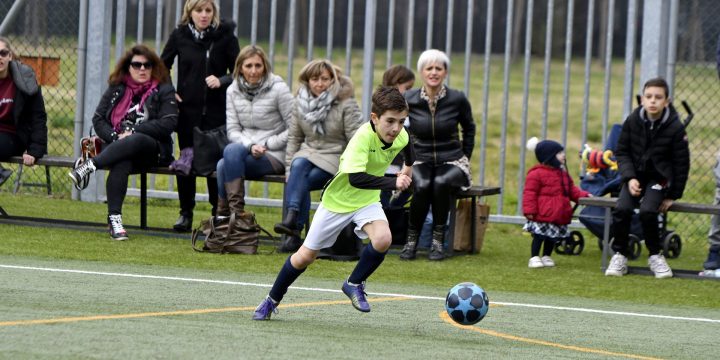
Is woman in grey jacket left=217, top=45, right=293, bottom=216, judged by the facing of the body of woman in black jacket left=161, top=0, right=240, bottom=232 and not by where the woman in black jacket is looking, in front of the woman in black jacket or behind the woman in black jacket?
in front

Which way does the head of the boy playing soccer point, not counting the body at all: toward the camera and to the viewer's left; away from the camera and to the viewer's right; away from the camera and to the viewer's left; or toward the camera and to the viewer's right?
toward the camera and to the viewer's right

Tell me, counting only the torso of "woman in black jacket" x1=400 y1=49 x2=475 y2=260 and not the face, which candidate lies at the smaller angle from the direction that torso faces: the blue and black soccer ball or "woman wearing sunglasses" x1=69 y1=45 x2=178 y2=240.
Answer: the blue and black soccer ball

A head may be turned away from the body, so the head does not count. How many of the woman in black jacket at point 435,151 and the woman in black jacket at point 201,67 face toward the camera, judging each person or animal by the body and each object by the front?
2

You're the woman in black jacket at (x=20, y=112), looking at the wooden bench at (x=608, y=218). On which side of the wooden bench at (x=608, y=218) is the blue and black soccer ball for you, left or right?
right

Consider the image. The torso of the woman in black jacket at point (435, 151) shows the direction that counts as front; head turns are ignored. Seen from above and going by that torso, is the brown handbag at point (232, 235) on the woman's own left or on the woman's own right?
on the woman's own right

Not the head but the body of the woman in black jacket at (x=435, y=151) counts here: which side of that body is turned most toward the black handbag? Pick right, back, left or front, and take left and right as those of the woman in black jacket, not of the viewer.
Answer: right

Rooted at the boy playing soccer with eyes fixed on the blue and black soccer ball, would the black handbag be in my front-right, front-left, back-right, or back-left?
back-left

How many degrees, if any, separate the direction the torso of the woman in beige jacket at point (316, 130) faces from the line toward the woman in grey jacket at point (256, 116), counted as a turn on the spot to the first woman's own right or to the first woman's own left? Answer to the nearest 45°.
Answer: approximately 90° to the first woman's own right

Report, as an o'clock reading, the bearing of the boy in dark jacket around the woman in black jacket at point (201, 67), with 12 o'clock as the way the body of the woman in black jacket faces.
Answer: The boy in dark jacket is roughly at 10 o'clock from the woman in black jacket.

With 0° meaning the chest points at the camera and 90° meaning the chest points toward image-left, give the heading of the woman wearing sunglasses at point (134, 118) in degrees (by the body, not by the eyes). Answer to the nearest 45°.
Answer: approximately 45°
